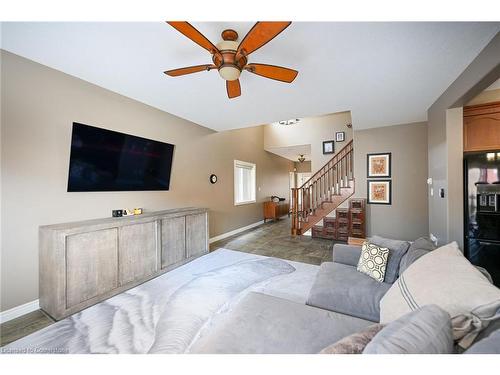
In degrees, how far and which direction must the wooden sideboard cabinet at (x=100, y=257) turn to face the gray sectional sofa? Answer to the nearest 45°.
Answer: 0° — it already faces it

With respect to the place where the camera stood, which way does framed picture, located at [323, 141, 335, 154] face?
facing the viewer

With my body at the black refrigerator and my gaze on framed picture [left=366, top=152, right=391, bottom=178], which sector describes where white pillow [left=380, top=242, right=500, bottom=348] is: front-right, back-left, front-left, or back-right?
back-left

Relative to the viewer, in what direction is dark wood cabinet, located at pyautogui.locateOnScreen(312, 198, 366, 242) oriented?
toward the camera

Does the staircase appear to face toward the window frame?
yes

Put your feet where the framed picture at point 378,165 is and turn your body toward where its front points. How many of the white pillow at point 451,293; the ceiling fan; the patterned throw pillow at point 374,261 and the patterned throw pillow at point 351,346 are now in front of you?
4

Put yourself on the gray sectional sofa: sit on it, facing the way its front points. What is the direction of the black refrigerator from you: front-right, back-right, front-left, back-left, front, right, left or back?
back-right

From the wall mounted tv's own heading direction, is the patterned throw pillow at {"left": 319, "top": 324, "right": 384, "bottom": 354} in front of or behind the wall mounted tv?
in front

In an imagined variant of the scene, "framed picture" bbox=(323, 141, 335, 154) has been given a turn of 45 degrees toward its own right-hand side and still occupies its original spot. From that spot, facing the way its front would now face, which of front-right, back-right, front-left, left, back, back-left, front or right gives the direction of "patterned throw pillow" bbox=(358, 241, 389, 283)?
front-left

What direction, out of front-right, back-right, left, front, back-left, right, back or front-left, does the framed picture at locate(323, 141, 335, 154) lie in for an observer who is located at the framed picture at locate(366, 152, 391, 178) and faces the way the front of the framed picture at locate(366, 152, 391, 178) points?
back-right

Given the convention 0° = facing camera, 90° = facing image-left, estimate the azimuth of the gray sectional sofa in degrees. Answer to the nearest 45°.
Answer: approximately 90°
